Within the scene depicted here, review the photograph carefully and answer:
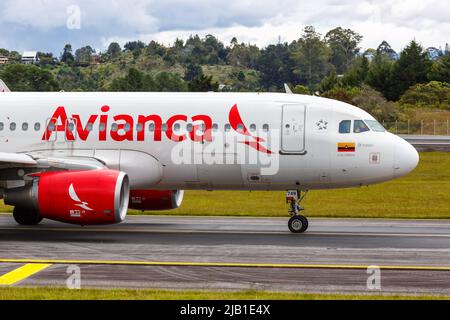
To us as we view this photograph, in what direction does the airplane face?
facing to the right of the viewer
